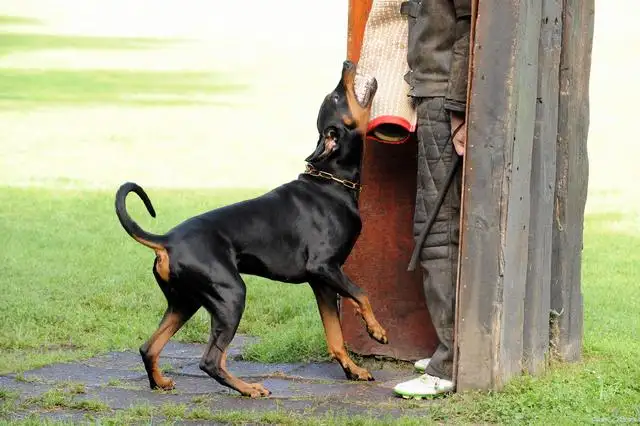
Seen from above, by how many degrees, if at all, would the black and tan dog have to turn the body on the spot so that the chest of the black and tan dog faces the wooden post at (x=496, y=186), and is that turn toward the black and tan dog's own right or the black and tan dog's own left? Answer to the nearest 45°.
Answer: approximately 45° to the black and tan dog's own right

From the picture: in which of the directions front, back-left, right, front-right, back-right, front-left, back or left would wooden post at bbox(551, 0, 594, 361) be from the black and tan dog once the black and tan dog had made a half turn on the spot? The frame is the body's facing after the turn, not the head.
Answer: back

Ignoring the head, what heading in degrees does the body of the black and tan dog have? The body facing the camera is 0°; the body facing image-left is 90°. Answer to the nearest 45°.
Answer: approximately 270°

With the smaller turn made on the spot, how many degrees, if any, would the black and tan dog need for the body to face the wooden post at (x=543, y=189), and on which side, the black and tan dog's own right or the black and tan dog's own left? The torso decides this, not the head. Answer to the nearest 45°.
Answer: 0° — it already faces it
